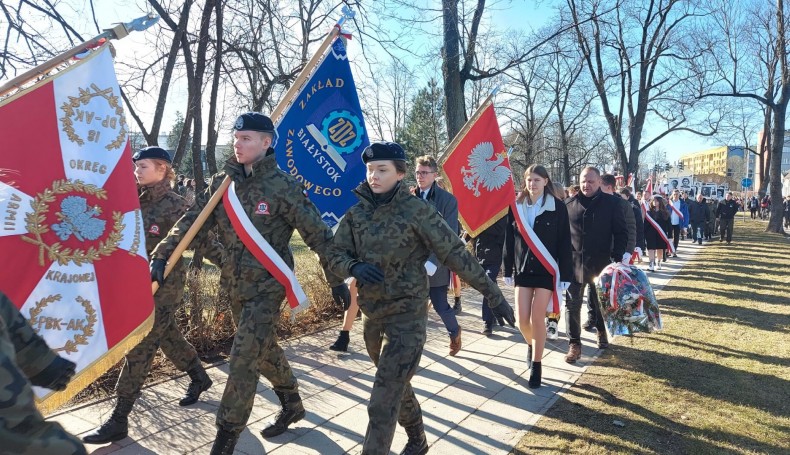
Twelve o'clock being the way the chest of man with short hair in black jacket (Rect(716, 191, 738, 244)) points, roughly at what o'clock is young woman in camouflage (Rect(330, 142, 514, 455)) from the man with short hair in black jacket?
The young woman in camouflage is roughly at 12 o'clock from the man with short hair in black jacket.

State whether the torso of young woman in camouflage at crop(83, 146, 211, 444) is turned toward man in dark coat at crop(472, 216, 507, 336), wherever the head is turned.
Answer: no

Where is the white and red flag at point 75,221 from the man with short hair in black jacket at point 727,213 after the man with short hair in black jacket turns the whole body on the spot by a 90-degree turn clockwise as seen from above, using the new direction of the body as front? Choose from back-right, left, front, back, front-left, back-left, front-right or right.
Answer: left

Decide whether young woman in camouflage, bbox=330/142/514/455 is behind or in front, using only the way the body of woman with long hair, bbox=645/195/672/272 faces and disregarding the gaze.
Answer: in front

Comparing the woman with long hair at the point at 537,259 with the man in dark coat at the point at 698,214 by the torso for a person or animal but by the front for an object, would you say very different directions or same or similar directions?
same or similar directions

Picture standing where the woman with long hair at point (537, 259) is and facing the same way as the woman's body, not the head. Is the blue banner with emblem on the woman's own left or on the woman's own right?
on the woman's own right

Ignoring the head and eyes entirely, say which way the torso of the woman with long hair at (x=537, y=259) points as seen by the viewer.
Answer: toward the camera

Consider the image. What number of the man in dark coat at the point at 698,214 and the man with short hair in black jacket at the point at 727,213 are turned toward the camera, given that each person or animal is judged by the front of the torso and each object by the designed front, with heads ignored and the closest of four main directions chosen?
2

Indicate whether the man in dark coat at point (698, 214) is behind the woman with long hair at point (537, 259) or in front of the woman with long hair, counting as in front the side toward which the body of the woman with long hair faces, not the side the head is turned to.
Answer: behind

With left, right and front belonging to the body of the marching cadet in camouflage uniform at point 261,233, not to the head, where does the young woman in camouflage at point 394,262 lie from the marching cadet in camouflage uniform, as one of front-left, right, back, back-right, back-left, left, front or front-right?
left

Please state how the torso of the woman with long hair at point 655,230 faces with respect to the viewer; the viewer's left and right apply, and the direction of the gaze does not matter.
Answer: facing the viewer and to the left of the viewer

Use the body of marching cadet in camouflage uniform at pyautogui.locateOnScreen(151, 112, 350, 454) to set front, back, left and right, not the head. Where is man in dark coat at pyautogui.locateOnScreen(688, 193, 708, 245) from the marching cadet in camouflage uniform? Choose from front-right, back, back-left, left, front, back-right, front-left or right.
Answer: back

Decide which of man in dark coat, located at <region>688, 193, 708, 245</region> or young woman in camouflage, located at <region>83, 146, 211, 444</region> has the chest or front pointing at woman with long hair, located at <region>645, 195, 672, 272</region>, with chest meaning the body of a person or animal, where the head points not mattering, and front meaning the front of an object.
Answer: the man in dark coat

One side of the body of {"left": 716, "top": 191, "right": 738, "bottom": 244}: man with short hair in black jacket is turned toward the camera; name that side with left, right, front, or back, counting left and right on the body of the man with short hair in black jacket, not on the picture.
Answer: front

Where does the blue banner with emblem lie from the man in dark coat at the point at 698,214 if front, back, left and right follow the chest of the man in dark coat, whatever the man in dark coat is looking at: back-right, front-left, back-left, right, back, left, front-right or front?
front

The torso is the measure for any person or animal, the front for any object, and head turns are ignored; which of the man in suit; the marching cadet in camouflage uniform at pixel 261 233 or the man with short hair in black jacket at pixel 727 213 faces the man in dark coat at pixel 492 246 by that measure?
the man with short hair in black jacket

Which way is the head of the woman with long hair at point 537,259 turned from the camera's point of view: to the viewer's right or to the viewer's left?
to the viewer's left
